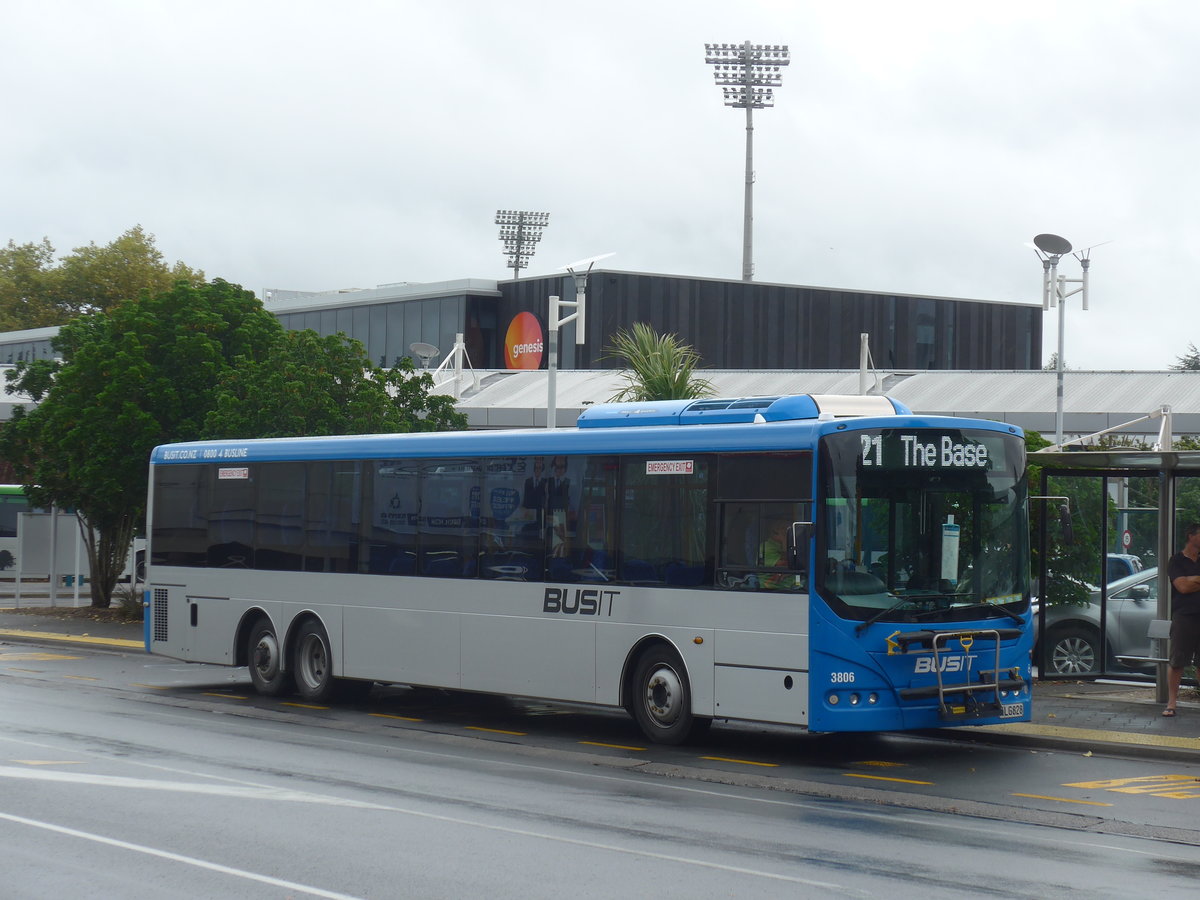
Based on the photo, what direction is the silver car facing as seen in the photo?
to the viewer's left

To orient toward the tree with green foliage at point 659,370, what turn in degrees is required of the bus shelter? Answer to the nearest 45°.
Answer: approximately 135° to its right

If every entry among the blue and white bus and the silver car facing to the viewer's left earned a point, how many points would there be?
1

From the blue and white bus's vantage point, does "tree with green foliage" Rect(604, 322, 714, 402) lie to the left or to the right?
on its left

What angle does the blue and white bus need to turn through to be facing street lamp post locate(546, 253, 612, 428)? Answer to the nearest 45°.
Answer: approximately 135° to its left

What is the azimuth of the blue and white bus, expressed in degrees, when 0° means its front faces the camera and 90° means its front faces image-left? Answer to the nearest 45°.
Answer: approximately 315°

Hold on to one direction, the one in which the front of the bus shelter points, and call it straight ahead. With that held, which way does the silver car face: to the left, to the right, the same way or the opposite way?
to the right

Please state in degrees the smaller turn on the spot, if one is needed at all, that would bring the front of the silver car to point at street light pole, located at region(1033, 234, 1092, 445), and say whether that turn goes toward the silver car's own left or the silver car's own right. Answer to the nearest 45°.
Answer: approximately 90° to the silver car's own right
